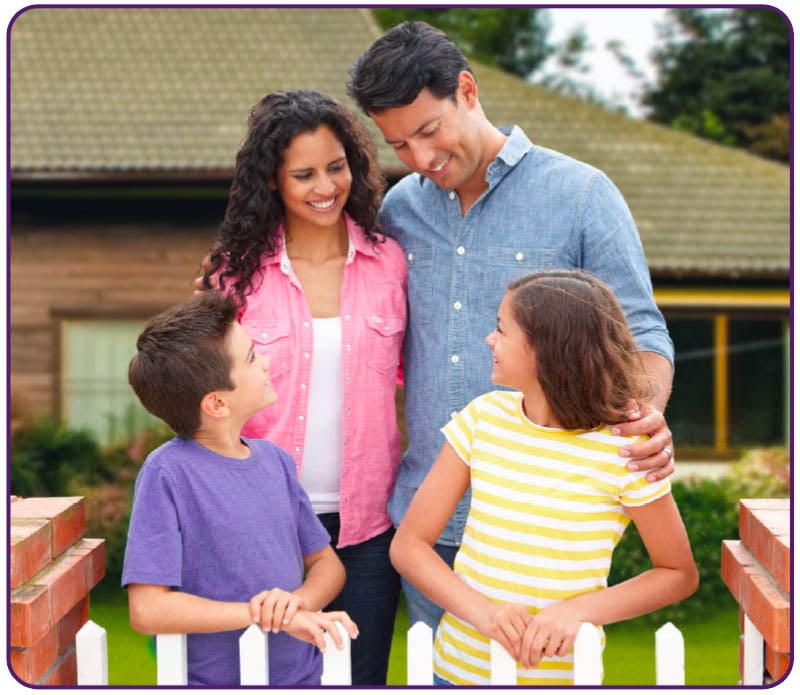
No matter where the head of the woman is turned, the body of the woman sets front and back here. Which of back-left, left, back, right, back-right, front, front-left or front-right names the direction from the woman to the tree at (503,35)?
back

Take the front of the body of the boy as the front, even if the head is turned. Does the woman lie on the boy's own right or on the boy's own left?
on the boy's own left

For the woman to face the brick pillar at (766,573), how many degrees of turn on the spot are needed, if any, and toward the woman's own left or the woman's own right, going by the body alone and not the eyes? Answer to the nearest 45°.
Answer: approximately 45° to the woman's own left

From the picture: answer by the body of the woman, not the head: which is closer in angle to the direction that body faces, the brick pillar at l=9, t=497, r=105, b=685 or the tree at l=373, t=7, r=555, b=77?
the brick pillar

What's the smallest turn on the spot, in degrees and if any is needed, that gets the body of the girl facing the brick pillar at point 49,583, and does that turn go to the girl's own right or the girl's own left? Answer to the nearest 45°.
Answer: approximately 90° to the girl's own right

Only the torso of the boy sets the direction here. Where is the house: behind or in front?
behind

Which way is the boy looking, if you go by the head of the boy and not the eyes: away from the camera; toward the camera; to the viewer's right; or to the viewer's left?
to the viewer's right

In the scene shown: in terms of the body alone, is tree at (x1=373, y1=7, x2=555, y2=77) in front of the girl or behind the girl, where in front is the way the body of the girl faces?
behind

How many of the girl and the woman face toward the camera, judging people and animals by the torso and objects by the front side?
2

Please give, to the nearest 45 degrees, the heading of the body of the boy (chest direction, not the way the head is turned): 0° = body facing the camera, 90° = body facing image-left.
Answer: approximately 315°

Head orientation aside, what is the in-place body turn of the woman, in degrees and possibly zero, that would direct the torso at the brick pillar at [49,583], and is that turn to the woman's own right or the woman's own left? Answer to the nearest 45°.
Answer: approximately 45° to the woman's own right
